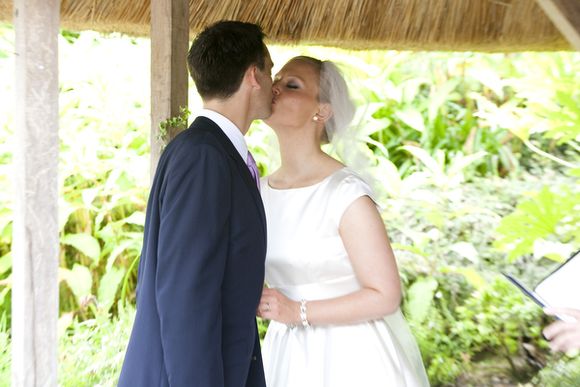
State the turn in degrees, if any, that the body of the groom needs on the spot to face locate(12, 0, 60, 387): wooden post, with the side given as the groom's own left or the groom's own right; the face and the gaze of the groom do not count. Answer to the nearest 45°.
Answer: approximately 135° to the groom's own left

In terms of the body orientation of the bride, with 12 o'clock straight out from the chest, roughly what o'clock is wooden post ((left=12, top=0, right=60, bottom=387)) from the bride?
The wooden post is roughly at 1 o'clock from the bride.

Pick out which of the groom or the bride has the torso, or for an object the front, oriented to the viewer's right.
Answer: the groom

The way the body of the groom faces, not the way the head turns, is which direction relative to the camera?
to the viewer's right

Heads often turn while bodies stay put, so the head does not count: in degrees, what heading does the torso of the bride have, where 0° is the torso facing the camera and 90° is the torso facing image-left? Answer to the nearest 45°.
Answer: approximately 45°

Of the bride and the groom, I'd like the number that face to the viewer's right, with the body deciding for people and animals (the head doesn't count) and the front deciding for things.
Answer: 1

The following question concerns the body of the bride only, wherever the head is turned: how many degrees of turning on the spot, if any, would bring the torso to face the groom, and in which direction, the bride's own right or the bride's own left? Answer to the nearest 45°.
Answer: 0° — they already face them

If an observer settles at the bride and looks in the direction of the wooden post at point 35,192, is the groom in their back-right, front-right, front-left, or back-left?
front-left

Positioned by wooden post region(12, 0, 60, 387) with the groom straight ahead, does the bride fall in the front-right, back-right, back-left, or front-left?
front-left
